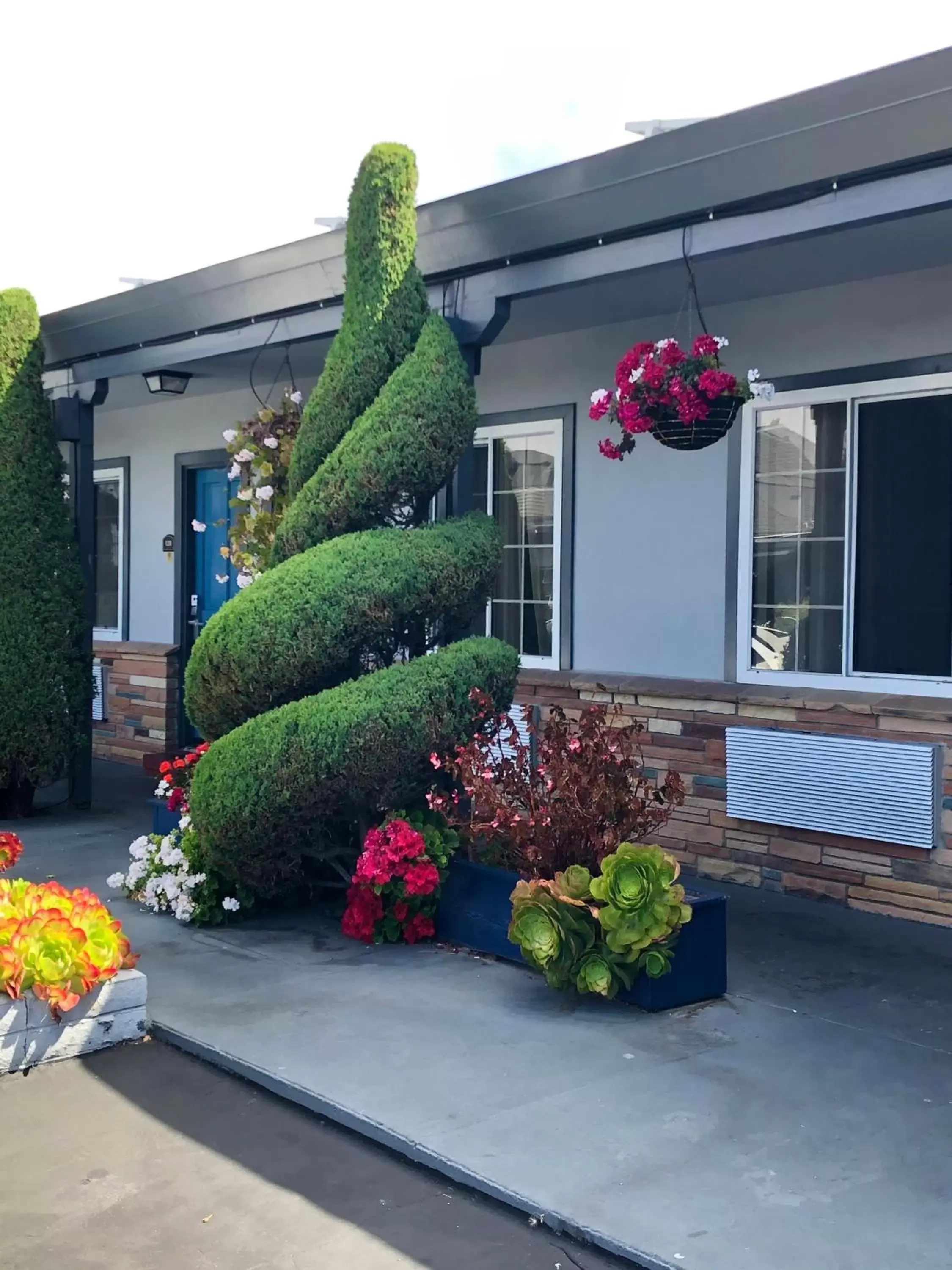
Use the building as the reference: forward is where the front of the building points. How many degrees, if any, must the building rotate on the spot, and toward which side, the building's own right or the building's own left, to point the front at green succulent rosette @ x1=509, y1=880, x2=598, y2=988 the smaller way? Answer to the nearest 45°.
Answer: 0° — it already faces it

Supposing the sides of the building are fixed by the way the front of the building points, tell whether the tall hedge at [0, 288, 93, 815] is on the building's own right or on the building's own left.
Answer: on the building's own right

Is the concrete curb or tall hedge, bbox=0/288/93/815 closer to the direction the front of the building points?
the concrete curb

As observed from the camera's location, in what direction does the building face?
facing the viewer and to the left of the viewer

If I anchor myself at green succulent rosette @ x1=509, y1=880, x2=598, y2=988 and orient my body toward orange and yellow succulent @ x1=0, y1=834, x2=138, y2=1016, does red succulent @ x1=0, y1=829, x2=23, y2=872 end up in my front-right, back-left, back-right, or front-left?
front-right

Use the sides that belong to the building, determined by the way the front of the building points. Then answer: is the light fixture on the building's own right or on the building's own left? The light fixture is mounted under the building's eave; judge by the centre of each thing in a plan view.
on the building's own right

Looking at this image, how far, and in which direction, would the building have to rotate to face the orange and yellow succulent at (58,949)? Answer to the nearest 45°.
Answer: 0° — it already faces it
